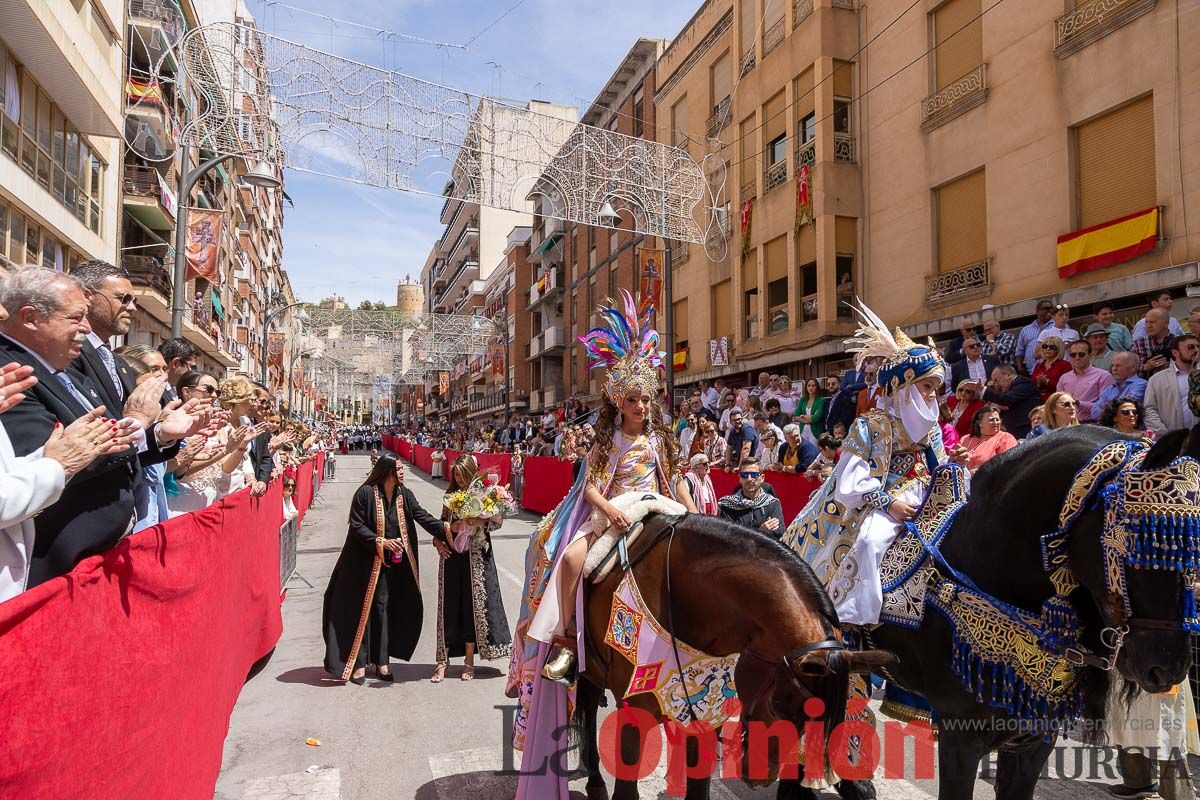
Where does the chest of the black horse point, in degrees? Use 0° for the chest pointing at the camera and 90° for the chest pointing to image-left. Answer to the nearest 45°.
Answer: approximately 315°

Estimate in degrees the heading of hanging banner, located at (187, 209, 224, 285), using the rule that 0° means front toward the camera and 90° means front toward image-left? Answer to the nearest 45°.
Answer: approximately 0°

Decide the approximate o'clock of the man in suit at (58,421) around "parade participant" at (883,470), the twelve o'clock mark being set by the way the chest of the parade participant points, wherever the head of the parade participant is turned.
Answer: The man in suit is roughly at 3 o'clock from the parade participant.

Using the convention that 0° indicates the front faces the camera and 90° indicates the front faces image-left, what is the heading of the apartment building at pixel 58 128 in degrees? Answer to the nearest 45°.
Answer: approximately 315°

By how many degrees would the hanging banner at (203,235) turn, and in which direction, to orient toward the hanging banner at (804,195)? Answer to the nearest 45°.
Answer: approximately 45° to its left

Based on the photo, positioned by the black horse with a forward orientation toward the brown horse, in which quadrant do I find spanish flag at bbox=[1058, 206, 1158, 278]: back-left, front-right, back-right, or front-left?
back-right

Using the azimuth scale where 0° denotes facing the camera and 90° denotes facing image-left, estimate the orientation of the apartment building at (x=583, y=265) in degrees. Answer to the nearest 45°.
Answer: approximately 45°

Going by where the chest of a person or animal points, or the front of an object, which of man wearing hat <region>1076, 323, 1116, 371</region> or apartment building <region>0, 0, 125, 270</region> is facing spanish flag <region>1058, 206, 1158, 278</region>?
the apartment building
